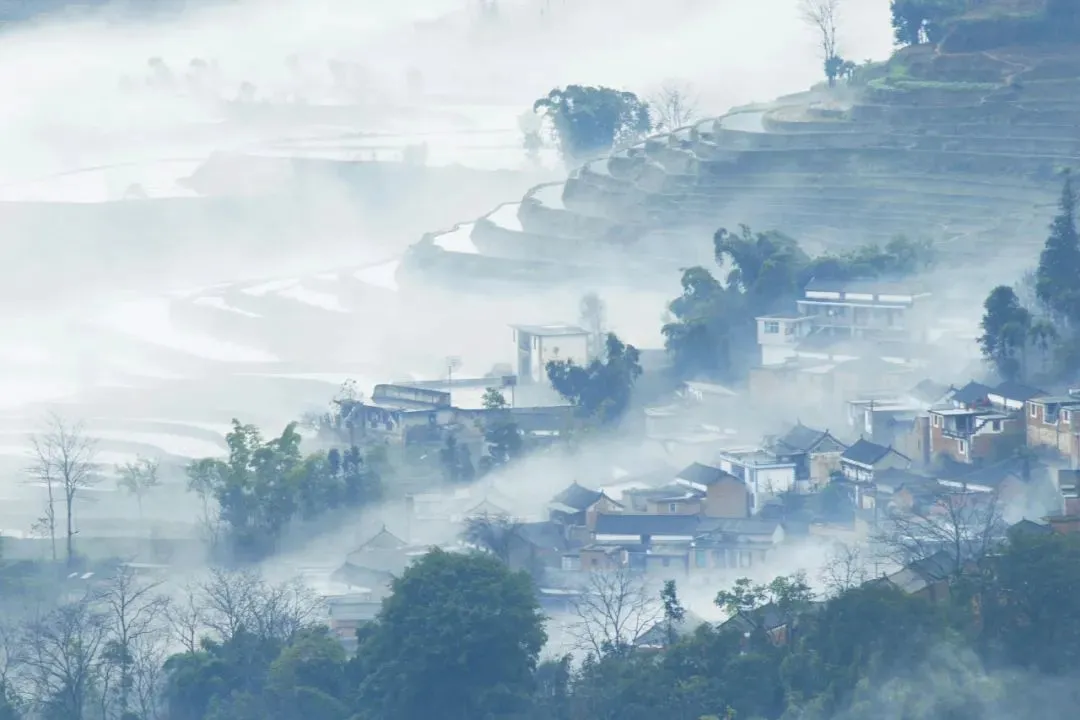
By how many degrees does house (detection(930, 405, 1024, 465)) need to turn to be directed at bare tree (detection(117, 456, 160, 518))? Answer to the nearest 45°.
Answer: approximately 45° to its right

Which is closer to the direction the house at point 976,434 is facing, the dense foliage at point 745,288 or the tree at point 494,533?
the tree

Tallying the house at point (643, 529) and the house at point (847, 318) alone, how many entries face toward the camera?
2

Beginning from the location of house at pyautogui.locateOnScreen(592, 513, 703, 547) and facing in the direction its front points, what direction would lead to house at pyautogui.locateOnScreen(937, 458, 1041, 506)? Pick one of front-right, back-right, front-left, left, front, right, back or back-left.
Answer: left

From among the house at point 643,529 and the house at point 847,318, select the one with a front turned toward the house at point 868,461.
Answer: the house at point 847,318

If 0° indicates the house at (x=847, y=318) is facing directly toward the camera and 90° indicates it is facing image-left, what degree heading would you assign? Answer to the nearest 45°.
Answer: approximately 0°

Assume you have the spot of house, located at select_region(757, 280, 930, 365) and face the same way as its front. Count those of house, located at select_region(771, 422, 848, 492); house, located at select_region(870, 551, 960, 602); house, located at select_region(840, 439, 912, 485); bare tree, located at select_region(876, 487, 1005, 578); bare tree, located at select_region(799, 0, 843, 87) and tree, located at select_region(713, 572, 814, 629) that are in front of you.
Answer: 5
